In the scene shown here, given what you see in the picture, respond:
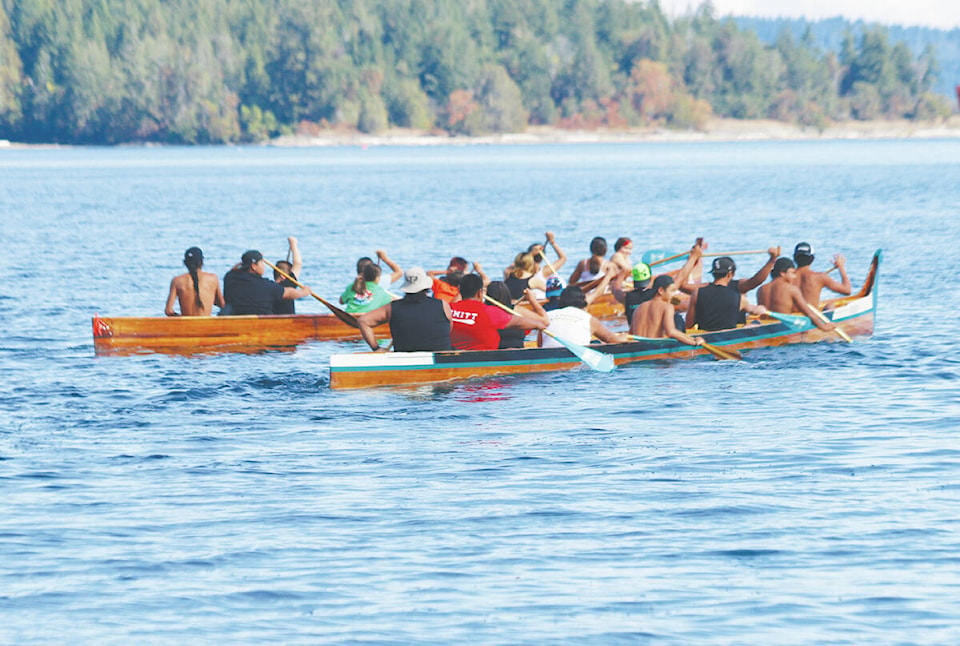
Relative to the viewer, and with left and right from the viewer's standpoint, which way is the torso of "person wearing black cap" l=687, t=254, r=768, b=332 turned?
facing away from the viewer and to the right of the viewer

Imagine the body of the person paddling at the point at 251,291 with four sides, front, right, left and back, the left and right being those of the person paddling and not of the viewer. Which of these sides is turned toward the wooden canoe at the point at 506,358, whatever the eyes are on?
right

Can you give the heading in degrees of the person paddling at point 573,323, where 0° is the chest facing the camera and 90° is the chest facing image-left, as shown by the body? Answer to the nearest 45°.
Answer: approximately 225°

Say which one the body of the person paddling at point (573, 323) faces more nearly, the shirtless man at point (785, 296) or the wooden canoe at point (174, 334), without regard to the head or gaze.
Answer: the shirtless man

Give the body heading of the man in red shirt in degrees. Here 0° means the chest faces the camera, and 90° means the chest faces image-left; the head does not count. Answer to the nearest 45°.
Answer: approximately 225°

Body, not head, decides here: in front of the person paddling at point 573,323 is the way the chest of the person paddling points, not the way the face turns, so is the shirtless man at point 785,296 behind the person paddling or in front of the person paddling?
in front

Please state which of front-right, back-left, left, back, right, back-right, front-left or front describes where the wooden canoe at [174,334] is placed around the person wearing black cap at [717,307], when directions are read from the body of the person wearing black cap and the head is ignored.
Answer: back-left

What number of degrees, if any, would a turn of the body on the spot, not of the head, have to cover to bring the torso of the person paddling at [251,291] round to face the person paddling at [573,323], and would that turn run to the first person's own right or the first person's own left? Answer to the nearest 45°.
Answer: approximately 90° to the first person's own right

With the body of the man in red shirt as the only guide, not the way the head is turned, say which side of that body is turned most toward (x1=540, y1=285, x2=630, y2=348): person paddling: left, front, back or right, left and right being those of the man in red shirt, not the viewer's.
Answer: front

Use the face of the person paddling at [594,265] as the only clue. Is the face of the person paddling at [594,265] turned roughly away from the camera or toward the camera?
away from the camera

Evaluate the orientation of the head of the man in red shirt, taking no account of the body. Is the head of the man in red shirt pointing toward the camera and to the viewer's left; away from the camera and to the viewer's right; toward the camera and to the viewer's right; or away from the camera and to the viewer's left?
away from the camera and to the viewer's right

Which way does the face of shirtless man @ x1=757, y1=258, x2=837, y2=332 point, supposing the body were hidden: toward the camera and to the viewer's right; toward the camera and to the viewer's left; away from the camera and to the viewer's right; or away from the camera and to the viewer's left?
away from the camera and to the viewer's right

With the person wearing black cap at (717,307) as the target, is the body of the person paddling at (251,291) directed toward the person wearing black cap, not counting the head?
no

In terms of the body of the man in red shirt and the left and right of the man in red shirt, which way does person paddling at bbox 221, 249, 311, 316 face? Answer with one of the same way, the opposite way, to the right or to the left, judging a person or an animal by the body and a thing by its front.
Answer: the same way

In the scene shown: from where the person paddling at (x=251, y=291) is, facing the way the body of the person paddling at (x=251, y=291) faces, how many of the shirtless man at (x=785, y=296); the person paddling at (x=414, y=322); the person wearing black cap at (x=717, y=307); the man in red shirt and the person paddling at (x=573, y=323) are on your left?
0

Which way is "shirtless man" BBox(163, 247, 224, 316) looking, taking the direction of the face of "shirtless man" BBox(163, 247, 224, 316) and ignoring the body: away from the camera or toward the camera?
away from the camera

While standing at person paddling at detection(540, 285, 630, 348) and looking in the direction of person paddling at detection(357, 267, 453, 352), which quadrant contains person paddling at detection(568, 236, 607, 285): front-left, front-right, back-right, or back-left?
back-right

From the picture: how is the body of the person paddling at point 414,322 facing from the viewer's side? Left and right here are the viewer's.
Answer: facing away from the viewer

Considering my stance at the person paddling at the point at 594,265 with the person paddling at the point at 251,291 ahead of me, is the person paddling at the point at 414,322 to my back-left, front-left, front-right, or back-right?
front-left
